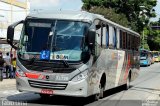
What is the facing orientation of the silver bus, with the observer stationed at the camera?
facing the viewer and to the left of the viewer
